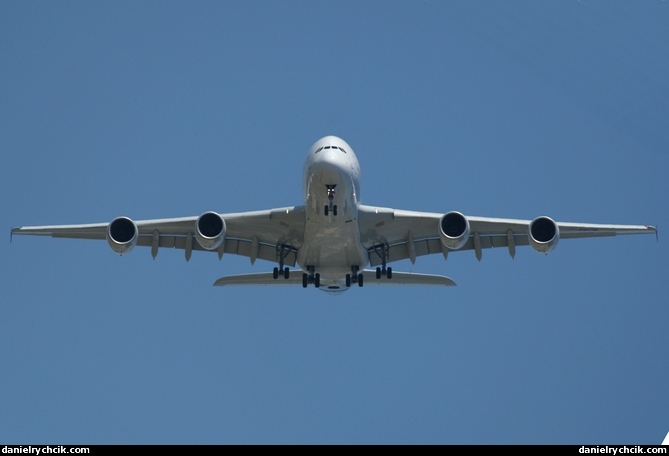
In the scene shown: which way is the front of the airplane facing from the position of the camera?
facing the viewer
